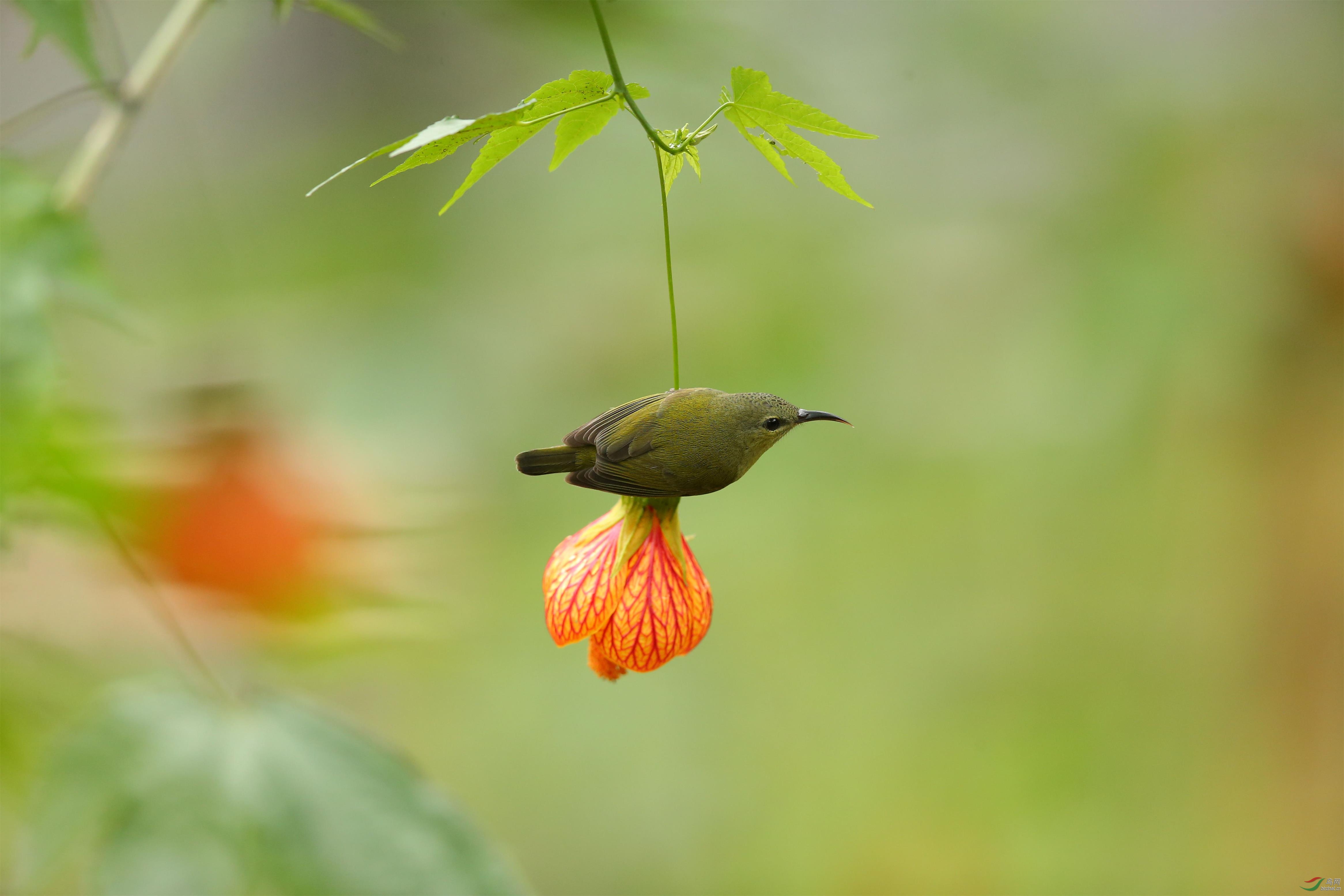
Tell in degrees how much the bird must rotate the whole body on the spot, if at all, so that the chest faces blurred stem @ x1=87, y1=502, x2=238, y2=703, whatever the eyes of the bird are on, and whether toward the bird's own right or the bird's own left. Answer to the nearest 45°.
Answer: approximately 135° to the bird's own left

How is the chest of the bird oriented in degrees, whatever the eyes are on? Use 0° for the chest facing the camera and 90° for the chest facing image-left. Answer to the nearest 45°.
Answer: approximately 270°
